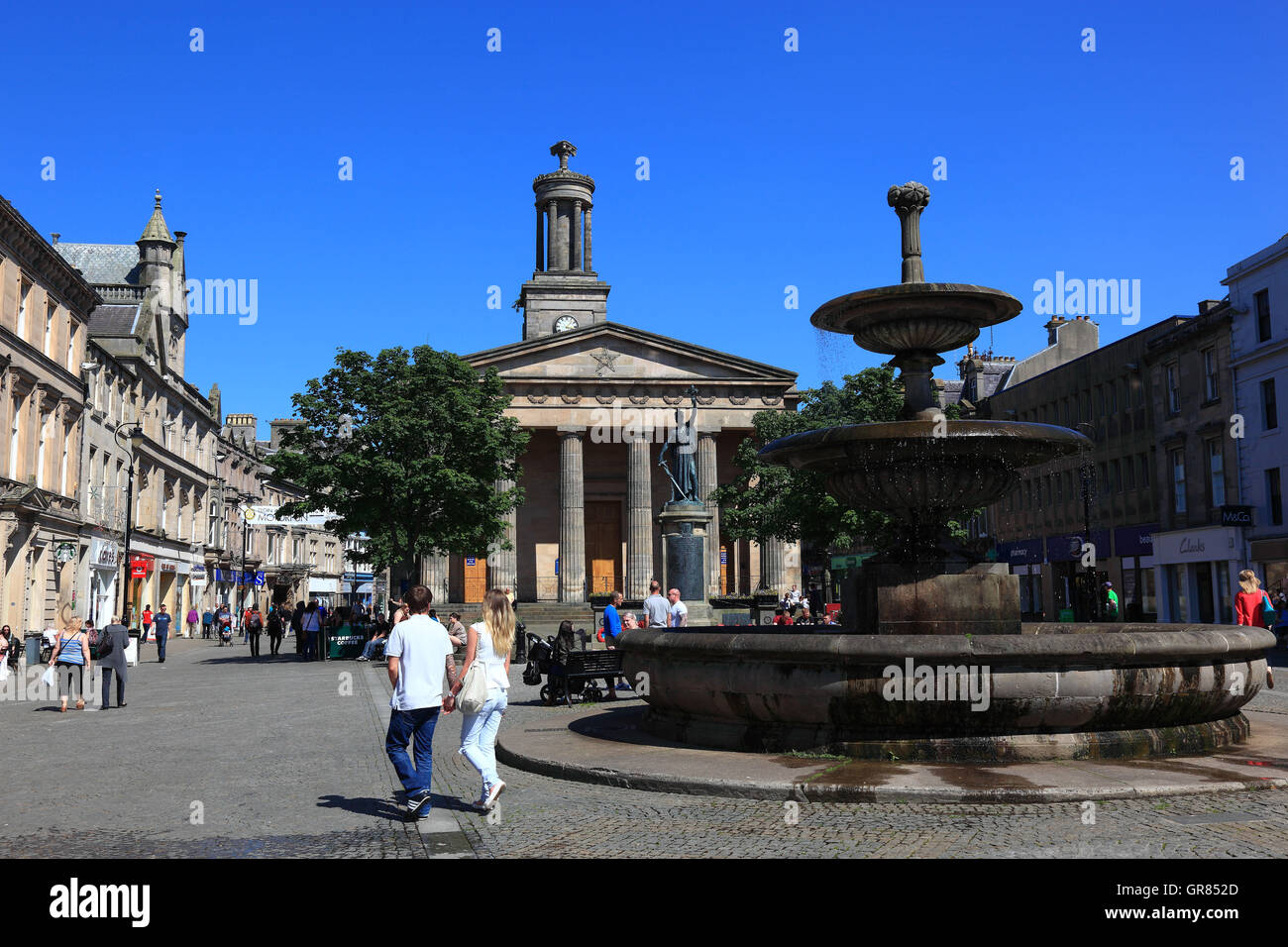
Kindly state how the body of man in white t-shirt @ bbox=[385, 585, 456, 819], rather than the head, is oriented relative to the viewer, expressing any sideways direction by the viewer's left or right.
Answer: facing away from the viewer

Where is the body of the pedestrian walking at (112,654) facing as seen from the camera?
away from the camera

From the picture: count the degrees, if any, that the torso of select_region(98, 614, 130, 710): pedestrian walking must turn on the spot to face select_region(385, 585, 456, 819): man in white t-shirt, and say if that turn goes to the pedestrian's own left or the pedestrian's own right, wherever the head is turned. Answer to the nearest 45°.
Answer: approximately 180°

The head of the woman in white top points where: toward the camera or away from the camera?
away from the camera

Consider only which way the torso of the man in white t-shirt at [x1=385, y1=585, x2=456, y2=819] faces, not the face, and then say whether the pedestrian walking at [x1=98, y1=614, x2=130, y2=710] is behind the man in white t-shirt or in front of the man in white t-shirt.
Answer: in front
